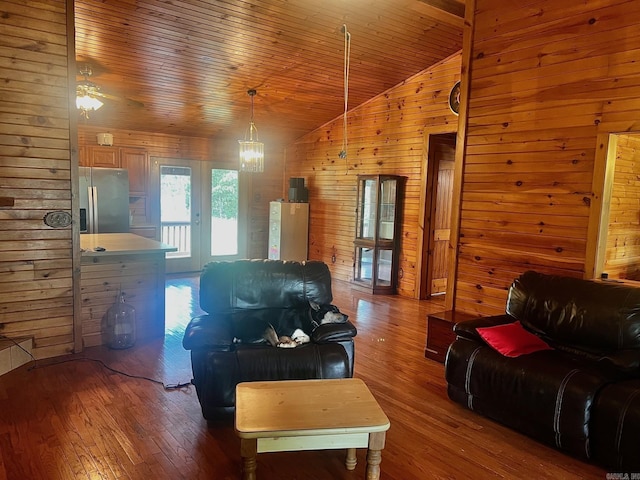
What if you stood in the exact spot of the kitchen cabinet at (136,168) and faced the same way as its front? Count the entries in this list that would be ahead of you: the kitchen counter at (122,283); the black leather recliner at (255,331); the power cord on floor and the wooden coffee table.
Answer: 4

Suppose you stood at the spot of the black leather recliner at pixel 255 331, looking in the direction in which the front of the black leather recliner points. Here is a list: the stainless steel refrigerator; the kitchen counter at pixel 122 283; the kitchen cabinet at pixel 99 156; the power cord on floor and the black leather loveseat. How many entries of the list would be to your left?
1

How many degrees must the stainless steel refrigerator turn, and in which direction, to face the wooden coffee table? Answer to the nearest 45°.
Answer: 0° — it already faces it

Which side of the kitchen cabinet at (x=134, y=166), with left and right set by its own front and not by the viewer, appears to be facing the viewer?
front

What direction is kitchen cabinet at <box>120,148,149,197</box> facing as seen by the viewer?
toward the camera

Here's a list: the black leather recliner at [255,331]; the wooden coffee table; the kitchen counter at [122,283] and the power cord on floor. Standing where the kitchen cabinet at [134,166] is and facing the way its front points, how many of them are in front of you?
4

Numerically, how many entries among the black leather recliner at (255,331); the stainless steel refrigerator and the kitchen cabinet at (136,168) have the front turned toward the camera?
3

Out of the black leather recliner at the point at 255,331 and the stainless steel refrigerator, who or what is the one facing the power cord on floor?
the stainless steel refrigerator

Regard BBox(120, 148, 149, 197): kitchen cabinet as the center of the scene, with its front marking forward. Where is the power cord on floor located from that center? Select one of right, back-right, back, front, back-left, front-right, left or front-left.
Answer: front

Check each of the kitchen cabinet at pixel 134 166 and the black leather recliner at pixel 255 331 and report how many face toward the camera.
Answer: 2

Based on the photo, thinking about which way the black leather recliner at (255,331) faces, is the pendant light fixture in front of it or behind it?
behind

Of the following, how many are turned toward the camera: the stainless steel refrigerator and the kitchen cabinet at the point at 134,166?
2

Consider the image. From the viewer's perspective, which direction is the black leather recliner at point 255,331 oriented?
toward the camera

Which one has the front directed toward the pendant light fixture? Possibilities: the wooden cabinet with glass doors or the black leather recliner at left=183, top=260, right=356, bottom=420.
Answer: the wooden cabinet with glass doors

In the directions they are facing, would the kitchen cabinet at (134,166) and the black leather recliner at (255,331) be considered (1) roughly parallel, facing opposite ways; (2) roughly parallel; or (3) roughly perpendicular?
roughly parallel

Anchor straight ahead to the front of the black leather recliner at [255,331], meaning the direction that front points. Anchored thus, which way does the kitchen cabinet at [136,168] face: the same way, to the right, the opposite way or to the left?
the same way

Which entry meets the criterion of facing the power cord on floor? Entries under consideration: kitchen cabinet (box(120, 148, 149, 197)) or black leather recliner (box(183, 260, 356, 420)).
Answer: the kitchen cabinet
